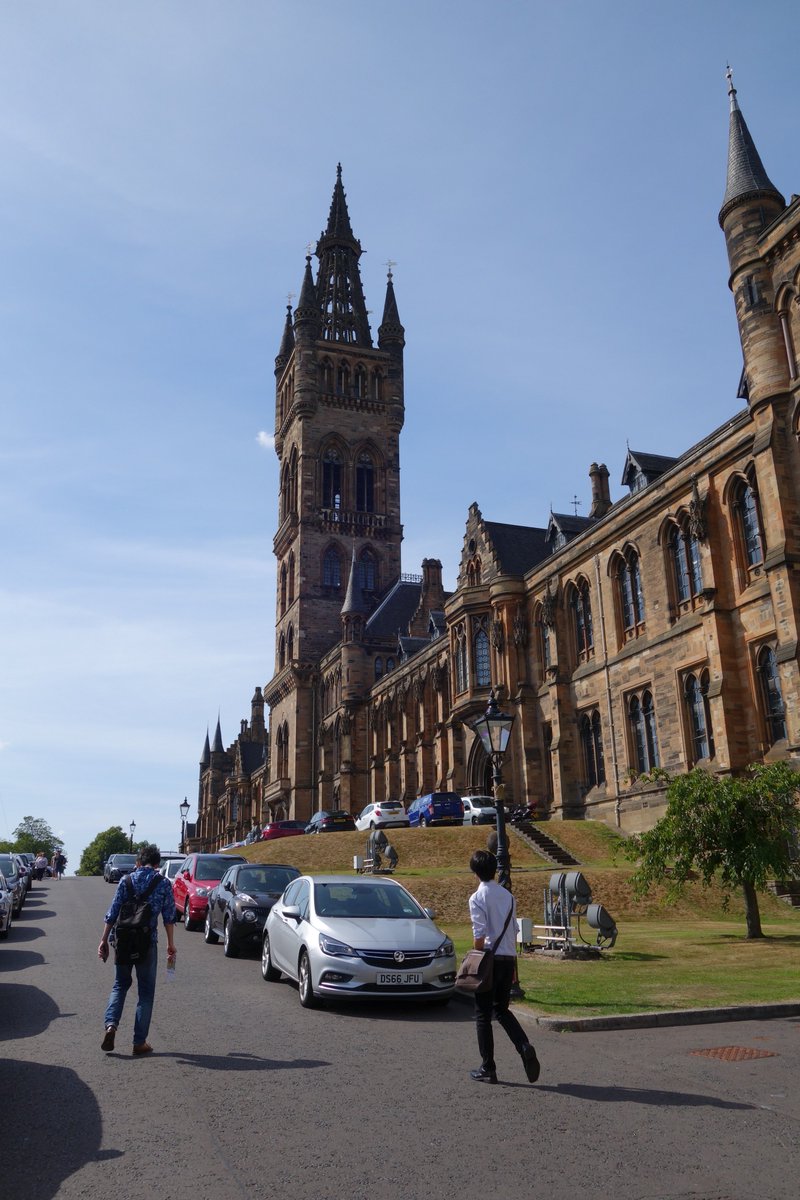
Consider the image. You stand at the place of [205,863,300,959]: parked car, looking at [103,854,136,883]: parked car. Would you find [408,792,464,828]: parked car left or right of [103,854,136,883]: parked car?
right

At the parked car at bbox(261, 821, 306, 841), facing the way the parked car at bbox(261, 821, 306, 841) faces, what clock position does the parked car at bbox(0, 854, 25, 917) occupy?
the parked car at bbox(0, 854, 25, 917) is roughly at 11 o'clock from the parked car at bbox(261, 821, 306, 841).

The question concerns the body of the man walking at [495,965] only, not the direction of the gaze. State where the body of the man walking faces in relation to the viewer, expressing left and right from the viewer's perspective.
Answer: facing away from the viewer and to the left of the viewer

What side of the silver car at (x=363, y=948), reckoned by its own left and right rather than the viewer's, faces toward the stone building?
back

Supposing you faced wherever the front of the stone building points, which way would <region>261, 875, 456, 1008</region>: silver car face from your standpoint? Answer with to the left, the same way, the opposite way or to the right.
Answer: to the left

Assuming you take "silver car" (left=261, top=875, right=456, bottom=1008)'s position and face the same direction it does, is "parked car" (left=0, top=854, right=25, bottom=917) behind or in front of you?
behind

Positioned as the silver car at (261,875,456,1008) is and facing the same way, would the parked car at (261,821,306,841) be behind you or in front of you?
behind

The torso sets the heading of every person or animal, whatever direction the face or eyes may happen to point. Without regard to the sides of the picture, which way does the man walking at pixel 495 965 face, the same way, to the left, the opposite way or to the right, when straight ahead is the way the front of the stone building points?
to the right

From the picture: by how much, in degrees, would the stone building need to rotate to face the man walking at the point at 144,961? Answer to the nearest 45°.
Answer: approximately 45° to its left
